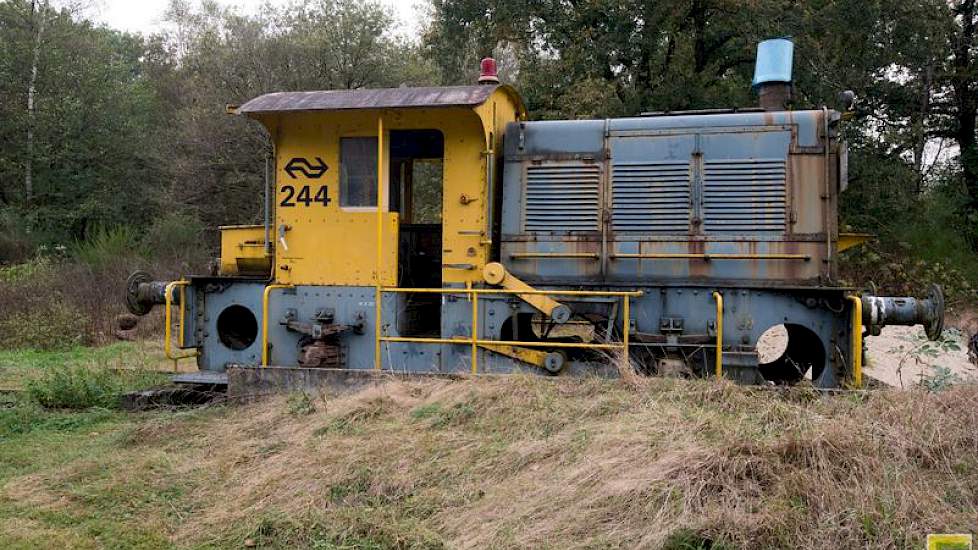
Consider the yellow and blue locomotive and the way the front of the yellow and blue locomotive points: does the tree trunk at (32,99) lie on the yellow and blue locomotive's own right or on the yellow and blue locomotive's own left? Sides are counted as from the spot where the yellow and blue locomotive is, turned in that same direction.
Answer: on the yellow and blue locomotive's own left

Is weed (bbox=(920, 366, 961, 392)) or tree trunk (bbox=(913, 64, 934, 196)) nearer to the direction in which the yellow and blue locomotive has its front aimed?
the weed

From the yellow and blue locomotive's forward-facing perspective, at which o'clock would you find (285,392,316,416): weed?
The weed is roughly at 5 o'clock from the yellow and blue locomotive.

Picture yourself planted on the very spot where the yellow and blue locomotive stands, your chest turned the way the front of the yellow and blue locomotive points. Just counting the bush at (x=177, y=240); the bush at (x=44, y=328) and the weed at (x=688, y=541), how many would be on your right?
1

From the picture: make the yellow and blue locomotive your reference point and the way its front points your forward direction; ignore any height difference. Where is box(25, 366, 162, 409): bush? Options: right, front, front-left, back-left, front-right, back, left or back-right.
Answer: back

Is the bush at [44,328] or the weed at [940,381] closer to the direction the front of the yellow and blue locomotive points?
the weed

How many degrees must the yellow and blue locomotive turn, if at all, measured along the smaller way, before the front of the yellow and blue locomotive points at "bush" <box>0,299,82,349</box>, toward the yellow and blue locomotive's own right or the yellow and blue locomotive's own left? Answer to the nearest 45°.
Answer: approximately 135° to the yellow and blue locomotive's own left

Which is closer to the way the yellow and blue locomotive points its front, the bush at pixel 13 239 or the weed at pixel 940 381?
the weed

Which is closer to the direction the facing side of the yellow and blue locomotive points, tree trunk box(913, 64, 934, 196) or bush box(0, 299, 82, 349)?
the tree trunk

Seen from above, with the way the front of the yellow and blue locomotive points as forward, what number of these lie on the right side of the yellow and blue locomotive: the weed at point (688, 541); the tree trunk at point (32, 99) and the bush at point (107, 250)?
1

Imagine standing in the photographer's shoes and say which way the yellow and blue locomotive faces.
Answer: facing to the right of the viewer

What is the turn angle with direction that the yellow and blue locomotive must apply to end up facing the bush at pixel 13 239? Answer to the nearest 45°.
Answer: approximately 135° to its left

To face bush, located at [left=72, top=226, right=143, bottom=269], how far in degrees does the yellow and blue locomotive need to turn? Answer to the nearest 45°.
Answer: approximately 135° to its left

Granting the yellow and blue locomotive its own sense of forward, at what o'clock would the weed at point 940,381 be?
The weed is roughly at 1 o'clock from the yellow and blue locomotive.

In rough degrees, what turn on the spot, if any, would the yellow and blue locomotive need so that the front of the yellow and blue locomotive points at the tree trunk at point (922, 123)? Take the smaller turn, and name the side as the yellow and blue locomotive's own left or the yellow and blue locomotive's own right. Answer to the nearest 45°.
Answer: approximately 45° to the yellow and blue locomotive's own left
